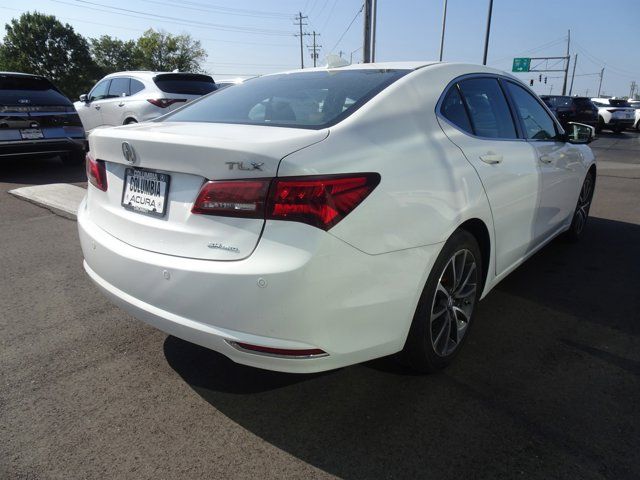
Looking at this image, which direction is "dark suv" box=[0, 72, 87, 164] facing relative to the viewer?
away from the camera

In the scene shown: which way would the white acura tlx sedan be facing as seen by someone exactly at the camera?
facing away from the viewer and to the right of the viewer

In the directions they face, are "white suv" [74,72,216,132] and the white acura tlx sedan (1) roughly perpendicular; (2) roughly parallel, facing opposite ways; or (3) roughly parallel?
roughly perpendicular

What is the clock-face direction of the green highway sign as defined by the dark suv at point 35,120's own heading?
The green highway sign is roughly at 2 o'clock from the dark suv.

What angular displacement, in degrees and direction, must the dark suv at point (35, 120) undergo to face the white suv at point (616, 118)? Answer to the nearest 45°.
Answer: approximately 90° to its right

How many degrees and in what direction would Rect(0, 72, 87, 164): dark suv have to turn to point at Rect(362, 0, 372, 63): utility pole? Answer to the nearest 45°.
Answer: approximately 45° to its right

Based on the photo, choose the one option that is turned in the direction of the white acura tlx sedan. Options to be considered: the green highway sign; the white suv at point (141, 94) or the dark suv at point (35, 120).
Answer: the green highway sign

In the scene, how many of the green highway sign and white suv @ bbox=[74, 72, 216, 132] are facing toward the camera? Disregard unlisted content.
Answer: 1

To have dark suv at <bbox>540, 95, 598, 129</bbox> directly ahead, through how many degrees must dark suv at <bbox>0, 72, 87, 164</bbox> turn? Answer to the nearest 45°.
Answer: approximately 90° to its right

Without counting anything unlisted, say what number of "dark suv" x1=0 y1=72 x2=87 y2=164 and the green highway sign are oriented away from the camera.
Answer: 1

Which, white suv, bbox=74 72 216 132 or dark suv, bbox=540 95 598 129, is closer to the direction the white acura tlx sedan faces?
the dark suv

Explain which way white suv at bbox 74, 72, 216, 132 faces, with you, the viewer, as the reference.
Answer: facing away from the viewer and to the left of the viewer

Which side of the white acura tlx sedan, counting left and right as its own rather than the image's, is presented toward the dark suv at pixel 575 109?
front
